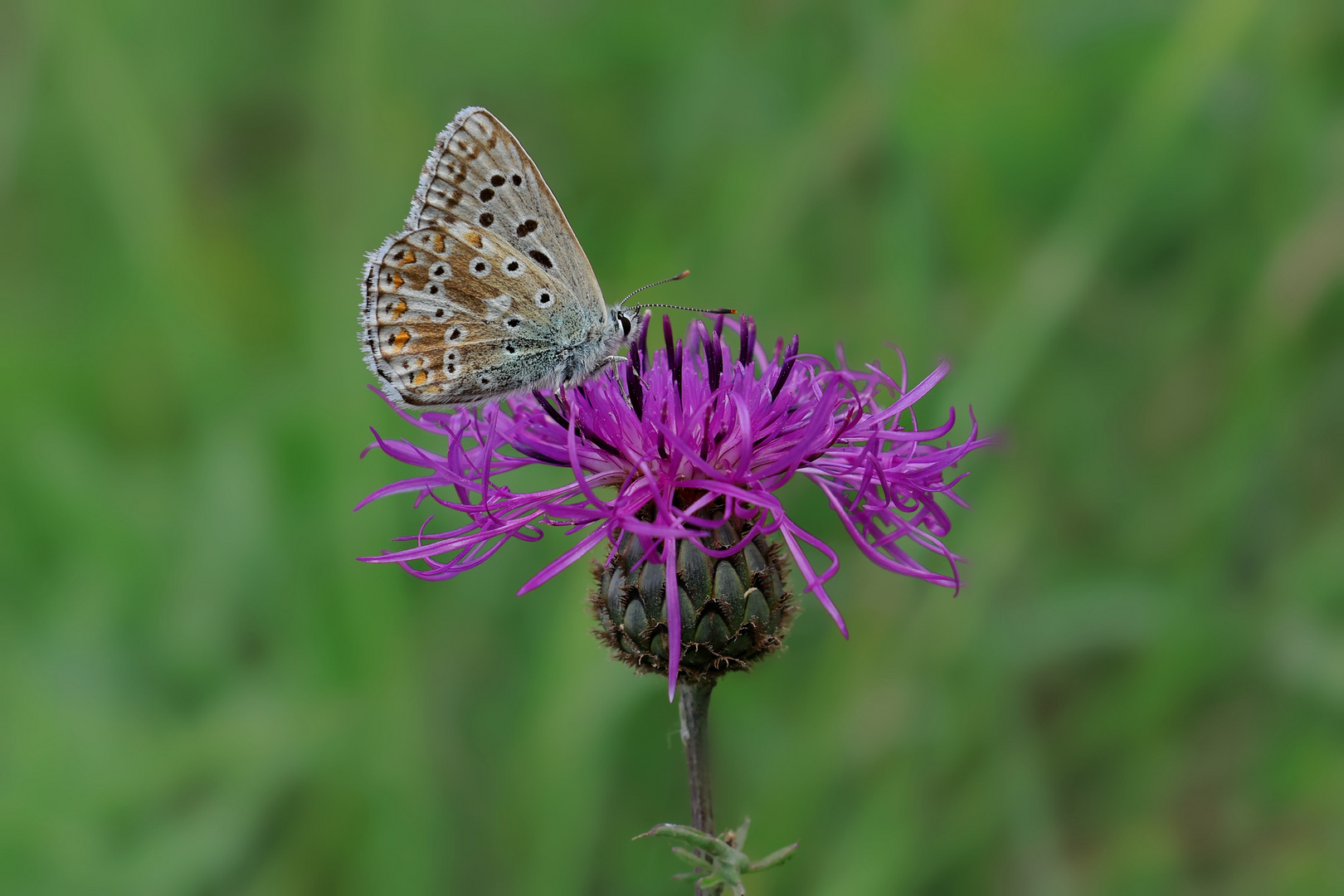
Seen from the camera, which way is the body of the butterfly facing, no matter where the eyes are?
to the viewer's right
